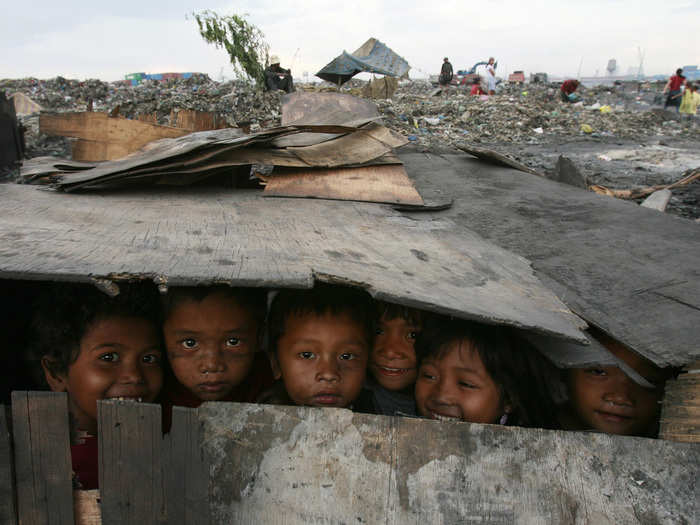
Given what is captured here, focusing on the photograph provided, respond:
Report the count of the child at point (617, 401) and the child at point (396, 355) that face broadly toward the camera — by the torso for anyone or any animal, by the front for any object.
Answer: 2

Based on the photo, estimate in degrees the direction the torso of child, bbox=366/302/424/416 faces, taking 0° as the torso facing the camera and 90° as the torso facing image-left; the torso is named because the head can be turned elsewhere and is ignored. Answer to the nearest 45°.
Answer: approximately 0°

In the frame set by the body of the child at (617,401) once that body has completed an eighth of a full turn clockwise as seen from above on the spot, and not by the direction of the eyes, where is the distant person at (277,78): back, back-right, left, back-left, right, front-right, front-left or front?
right

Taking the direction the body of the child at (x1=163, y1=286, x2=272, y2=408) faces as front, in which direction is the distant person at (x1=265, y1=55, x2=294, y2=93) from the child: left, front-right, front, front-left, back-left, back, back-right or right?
back

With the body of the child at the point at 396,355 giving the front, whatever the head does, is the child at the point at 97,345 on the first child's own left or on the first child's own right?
on the first child's own right

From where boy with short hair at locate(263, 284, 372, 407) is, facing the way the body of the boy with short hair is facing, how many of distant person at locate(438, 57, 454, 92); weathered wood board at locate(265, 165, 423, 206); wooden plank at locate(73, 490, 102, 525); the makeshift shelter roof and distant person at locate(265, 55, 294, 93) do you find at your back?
4

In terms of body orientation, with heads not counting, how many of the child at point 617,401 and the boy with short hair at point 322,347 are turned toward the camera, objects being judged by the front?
2

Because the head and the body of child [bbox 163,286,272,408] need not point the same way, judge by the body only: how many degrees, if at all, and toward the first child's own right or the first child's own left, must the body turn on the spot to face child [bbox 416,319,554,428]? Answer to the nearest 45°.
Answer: approximately 90° to the first child's own left

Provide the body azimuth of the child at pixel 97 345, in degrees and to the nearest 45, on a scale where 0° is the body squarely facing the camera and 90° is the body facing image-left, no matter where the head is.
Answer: approximately 315°

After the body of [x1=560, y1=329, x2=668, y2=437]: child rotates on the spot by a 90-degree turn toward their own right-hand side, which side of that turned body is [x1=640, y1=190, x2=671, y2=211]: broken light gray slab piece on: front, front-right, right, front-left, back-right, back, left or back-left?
right

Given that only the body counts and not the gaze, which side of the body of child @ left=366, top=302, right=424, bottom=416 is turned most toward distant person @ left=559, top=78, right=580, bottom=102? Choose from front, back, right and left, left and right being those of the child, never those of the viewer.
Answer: back

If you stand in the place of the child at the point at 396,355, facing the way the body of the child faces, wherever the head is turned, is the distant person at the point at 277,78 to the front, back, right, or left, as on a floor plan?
back

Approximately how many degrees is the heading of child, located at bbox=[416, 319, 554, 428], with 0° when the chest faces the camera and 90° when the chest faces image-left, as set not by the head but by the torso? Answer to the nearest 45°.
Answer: approximately 45°
